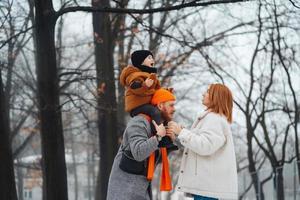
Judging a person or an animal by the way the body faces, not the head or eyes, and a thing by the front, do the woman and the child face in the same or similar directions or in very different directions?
very different directions

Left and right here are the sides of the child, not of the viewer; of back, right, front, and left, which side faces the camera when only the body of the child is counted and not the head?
right

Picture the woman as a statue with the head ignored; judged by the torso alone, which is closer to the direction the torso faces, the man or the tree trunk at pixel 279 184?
the man

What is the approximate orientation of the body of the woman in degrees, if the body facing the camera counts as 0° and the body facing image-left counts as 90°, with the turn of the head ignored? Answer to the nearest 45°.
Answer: approximately 90°

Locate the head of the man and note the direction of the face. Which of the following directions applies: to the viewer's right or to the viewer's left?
to the viewer's right

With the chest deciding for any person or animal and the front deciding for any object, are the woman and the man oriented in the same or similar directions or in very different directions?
very different directions

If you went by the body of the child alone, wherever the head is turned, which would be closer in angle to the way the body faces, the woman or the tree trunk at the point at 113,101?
the woman

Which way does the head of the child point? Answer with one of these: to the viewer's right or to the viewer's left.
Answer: to the viewer's right

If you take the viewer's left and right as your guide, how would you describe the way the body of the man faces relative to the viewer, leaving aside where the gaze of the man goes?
facing to the right of the viewer
